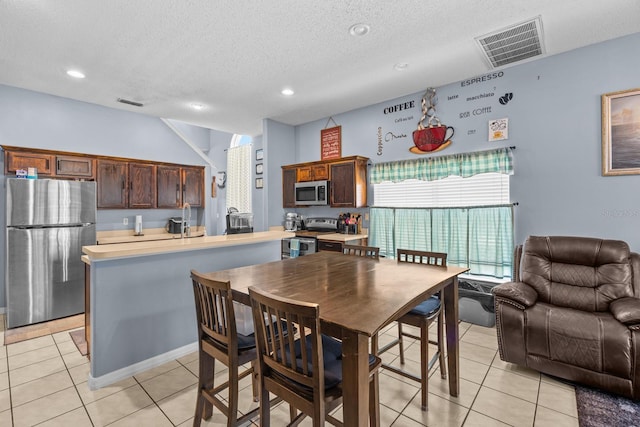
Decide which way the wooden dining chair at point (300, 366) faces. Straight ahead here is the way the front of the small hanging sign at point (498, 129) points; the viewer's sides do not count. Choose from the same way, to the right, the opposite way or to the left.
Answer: the opposite way

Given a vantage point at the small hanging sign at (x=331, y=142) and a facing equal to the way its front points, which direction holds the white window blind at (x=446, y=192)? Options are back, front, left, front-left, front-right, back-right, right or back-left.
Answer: left

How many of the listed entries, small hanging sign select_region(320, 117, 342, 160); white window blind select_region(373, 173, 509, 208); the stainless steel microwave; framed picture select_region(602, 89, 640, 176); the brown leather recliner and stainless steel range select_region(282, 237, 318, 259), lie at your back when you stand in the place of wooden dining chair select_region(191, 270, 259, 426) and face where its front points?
0

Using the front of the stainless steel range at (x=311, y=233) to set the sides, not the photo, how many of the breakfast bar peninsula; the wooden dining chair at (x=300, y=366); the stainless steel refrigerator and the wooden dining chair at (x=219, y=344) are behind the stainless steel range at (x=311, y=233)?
0

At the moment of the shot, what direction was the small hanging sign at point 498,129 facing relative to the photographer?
facing the viewer

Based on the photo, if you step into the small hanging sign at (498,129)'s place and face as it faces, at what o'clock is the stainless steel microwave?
The stainless steel microwave is roughly at 3 o'clock from the small hanging sign.

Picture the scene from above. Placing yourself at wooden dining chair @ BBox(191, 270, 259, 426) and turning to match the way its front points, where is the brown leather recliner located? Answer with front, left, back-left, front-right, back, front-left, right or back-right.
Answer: front-right

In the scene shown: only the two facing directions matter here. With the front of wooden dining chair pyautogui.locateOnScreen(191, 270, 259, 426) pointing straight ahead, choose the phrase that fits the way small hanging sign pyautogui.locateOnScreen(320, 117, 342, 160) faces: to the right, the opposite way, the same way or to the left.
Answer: the opposite way

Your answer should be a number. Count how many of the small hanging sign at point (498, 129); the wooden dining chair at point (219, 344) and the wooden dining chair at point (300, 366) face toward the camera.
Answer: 1

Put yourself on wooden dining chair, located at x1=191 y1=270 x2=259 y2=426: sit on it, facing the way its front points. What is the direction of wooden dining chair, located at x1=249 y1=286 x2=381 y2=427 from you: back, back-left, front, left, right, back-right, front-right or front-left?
right

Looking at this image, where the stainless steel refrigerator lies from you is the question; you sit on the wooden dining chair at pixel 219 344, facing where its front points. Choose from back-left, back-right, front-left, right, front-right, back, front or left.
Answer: left

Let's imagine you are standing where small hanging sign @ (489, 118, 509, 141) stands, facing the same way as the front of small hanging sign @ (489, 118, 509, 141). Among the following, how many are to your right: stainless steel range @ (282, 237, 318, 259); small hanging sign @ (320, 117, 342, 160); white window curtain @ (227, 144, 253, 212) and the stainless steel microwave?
4

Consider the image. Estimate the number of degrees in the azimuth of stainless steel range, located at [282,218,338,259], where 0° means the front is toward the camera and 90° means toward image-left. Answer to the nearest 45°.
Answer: approximately 45°

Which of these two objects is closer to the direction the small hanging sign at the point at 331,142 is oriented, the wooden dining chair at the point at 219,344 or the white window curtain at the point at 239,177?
the wooden dining chair

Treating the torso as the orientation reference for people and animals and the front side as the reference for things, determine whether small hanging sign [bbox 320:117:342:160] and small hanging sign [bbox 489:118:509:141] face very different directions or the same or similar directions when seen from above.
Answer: same or similar directions

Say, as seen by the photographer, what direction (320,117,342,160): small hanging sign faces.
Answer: facing the viewer and to the left of the viewer

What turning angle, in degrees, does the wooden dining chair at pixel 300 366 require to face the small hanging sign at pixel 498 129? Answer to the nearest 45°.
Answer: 0° — it already faces it

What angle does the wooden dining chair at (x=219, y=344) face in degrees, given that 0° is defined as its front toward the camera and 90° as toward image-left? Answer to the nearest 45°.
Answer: approximately 225°

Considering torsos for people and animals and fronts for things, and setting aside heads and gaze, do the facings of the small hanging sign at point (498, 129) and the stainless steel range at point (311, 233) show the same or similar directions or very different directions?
same or similar directions

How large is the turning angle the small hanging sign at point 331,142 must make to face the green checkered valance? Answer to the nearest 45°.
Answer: approximately 90° to its left

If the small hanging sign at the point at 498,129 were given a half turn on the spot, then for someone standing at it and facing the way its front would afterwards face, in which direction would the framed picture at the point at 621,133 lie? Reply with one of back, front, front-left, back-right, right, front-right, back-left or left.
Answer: right

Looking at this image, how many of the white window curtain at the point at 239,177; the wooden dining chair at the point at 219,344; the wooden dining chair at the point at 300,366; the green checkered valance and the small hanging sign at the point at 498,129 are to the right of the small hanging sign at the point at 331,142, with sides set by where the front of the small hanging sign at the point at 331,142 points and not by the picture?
1

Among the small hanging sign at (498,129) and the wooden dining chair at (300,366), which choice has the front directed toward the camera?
the small hanging sign
